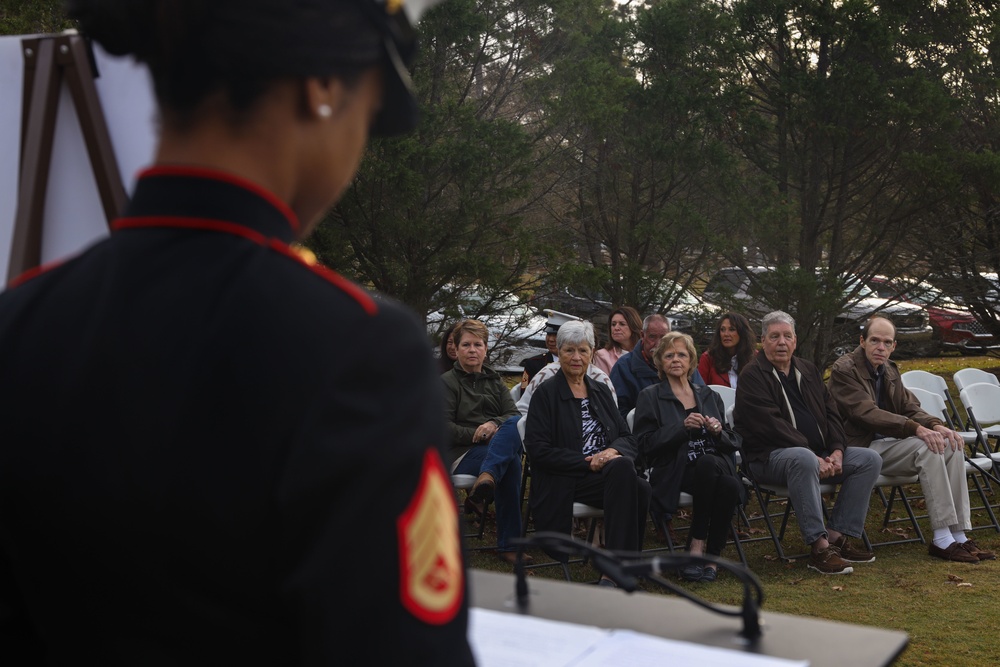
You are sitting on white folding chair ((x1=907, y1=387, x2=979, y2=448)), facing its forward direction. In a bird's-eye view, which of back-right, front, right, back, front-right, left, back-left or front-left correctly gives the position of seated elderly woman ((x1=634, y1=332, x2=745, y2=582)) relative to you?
right

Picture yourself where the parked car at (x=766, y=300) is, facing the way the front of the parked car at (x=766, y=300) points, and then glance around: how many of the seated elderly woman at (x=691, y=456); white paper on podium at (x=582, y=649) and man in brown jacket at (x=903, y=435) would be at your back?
0

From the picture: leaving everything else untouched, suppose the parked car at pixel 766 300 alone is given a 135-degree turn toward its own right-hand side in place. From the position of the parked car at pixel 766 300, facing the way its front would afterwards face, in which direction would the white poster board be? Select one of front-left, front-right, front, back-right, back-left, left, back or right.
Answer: left

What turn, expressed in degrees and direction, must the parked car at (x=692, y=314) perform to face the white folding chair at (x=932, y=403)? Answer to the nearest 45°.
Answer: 0° — it already faces it

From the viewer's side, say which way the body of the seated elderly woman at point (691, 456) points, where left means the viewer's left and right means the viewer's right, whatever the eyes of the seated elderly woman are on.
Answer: facing the viewer and to the right of the viewer

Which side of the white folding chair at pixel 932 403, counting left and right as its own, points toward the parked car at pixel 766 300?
back

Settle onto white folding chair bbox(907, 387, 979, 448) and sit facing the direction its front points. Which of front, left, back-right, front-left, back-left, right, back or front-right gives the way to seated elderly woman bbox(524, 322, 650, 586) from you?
right

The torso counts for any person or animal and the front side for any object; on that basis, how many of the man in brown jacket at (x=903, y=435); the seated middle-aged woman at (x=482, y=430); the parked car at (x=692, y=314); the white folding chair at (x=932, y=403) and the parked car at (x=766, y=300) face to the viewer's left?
0

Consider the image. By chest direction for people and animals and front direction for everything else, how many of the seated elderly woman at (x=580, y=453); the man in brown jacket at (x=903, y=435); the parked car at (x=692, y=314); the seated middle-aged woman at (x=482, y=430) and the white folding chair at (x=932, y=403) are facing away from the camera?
0

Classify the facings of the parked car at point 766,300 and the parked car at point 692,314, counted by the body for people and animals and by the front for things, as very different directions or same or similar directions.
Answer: same or similar directions

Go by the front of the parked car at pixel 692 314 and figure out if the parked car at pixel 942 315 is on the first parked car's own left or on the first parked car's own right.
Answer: on the first parked car's own left

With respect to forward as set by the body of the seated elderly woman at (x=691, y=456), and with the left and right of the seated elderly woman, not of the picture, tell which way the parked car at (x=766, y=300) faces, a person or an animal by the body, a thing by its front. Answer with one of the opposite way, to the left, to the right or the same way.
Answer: the same way

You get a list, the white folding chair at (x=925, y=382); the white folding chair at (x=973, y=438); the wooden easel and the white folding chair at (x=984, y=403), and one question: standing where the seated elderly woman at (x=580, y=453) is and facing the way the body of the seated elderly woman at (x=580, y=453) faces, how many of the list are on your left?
3

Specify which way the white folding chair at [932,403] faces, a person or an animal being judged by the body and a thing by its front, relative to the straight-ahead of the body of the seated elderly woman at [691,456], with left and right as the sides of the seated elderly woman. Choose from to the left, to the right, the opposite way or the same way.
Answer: the same way
